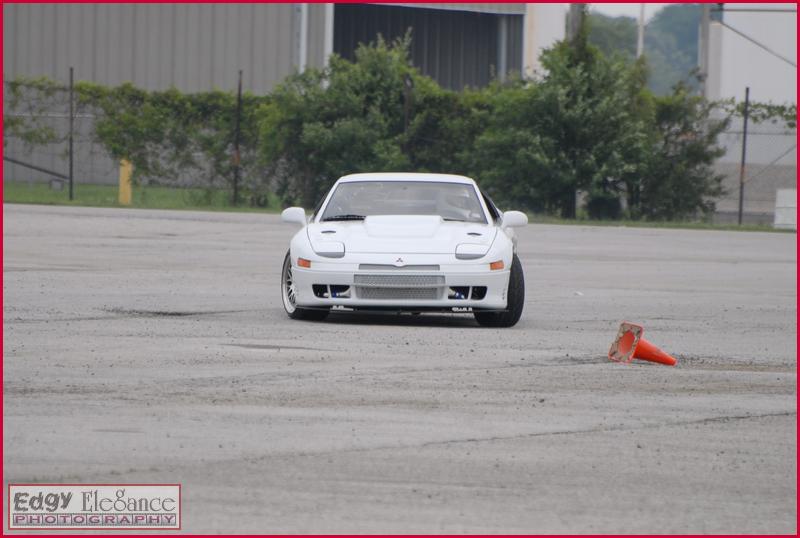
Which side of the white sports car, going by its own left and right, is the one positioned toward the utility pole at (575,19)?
back

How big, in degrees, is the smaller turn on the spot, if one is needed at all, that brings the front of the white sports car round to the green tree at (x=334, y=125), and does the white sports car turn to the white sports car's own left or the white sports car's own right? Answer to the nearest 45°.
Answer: approximately 180°

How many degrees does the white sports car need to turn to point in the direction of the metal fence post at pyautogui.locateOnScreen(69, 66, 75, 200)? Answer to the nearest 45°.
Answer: approximately 180°

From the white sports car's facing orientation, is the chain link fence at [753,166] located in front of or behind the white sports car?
behind

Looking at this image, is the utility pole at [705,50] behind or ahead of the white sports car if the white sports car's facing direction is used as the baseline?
behind

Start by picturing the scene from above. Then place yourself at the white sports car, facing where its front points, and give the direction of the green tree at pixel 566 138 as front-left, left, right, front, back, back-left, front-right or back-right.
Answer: back

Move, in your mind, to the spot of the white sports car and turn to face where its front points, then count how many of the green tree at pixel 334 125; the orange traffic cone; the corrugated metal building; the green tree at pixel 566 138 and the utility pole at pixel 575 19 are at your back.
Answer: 4

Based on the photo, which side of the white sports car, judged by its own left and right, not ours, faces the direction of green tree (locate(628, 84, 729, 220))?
back

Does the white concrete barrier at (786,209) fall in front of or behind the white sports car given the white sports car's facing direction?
behind

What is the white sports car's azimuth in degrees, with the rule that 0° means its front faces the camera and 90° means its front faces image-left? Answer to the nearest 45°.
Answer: approximately 0°
